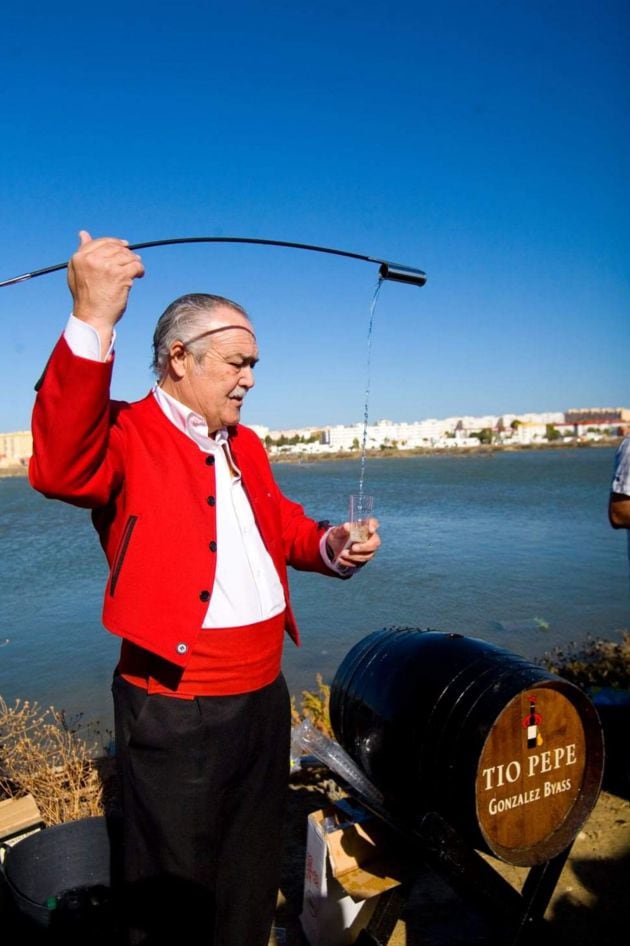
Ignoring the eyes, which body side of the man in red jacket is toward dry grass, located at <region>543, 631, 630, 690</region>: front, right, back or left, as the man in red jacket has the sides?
left

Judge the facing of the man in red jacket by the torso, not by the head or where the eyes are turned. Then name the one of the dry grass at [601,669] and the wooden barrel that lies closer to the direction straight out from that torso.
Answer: the wooden barrel

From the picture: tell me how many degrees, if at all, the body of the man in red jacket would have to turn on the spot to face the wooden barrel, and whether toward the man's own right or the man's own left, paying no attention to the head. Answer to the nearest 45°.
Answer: approximately 45° to the man's own left

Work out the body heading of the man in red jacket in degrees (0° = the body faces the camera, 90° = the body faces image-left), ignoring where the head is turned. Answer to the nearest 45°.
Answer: approximately 315°

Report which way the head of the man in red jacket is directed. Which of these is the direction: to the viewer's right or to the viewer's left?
to the viewer's right
